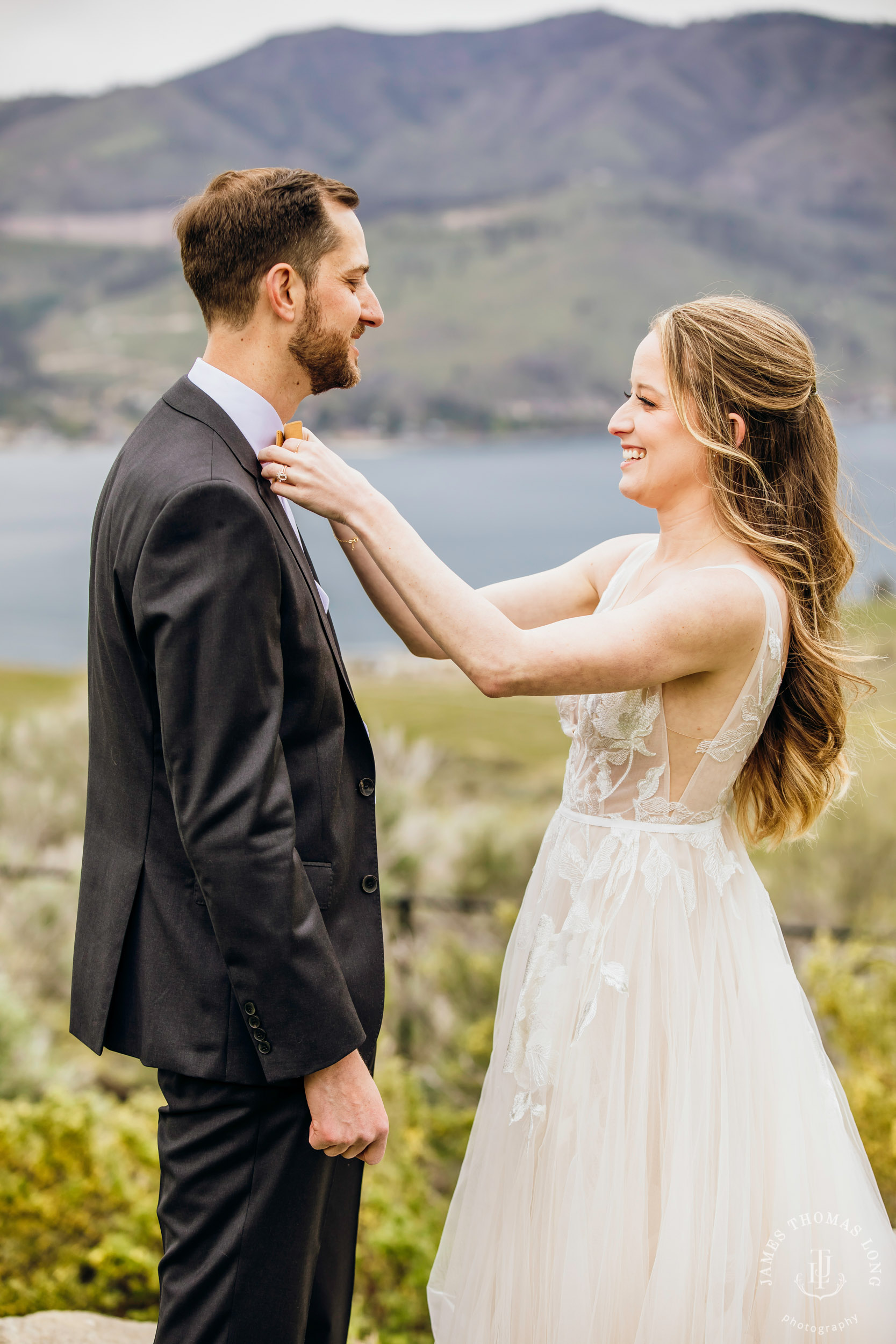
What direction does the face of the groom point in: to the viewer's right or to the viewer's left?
to the viewer's right

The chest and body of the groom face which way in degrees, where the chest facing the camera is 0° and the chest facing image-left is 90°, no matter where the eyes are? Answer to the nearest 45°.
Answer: approximately 270°

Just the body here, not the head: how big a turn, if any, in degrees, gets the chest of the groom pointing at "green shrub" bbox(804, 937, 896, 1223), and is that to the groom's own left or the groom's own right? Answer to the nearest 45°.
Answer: approximately 45° to the groom's own left

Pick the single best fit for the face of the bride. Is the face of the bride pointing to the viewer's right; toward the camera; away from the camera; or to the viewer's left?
to the viewer's left
